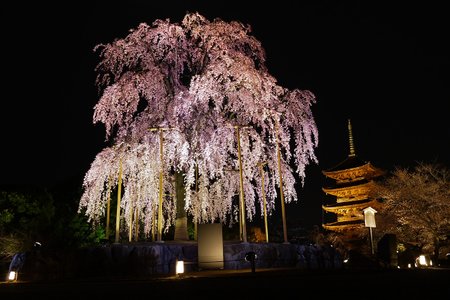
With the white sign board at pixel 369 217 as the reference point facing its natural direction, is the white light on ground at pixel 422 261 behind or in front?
behind

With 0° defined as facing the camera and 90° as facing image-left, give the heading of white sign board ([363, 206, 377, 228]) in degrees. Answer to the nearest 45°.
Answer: approximately 0°

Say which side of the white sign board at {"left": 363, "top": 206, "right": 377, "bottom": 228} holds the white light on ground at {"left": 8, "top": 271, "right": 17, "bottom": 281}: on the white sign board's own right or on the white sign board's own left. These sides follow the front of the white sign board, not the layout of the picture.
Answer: on the white sign board's own right

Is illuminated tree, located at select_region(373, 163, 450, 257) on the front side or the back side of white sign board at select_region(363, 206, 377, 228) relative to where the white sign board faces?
on the back side
